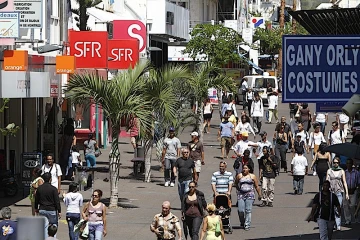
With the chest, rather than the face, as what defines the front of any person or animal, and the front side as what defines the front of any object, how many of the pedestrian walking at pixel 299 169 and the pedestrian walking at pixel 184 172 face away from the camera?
1

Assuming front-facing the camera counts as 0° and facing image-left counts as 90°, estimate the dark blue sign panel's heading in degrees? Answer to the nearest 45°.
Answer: approximately 0°

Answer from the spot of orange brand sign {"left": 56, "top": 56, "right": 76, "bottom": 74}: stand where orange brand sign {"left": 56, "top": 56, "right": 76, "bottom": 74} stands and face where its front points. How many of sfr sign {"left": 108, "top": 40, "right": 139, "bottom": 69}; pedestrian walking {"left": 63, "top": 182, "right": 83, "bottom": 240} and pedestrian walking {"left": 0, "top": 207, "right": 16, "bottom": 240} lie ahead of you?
2

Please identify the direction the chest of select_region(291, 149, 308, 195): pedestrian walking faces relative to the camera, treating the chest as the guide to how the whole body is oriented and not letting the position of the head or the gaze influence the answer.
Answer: away from the camera
